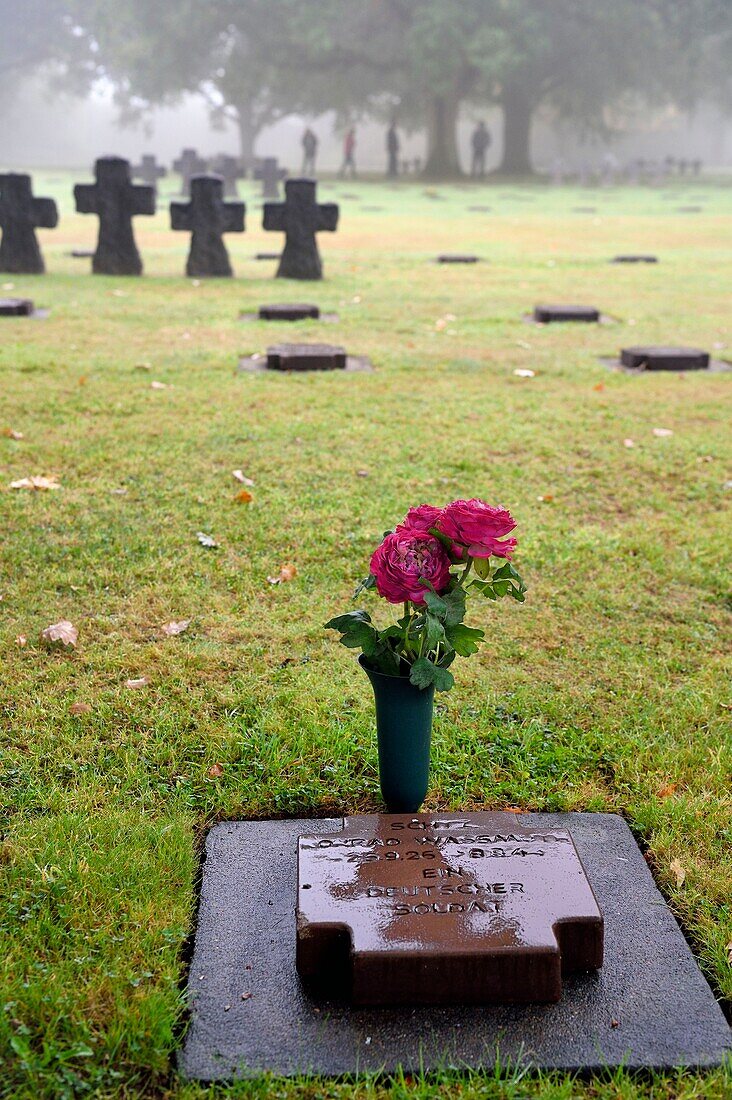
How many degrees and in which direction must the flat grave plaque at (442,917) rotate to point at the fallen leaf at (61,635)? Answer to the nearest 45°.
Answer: approximately 135° to its right

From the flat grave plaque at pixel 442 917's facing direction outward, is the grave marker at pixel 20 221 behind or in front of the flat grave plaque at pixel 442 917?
behind

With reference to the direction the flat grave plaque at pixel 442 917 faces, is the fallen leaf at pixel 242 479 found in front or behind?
behind

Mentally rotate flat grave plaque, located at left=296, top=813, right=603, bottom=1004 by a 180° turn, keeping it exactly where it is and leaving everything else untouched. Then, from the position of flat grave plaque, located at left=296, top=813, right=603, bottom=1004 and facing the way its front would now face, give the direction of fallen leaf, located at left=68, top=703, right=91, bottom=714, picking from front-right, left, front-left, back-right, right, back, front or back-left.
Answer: front-left

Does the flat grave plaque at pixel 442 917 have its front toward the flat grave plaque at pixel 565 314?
no

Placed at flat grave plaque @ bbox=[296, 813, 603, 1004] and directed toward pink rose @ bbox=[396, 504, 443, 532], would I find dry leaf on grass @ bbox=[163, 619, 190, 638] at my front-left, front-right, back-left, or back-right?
front-left

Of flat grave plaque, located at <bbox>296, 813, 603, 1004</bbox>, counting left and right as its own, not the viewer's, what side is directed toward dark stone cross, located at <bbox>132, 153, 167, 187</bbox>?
back

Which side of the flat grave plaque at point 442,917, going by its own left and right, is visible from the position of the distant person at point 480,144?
back

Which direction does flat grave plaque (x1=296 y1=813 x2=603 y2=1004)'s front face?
toward the camera

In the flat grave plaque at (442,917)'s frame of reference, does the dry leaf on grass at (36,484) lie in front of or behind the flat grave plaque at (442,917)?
behind

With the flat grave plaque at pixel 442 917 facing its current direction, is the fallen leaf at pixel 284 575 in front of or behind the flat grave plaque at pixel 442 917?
behind

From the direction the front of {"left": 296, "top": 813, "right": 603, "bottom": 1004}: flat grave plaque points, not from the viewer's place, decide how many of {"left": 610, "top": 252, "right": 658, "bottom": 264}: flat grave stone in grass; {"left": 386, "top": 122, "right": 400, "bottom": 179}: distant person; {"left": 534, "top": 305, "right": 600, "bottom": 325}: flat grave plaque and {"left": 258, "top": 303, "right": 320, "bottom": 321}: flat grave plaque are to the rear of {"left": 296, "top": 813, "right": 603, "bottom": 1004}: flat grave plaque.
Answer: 4

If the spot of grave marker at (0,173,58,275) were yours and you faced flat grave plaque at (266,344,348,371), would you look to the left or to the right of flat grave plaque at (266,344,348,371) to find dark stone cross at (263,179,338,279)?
left

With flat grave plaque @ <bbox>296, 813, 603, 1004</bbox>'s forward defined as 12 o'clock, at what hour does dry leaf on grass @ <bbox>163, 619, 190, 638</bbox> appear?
The dry leaf on grass is roughly at 5 o'clock from the flat grave plaque.

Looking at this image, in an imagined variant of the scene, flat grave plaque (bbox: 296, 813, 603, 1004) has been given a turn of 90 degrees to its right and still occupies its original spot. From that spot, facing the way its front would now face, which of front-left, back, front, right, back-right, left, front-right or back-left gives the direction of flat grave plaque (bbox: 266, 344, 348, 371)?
right
